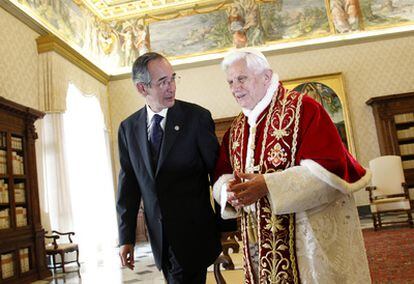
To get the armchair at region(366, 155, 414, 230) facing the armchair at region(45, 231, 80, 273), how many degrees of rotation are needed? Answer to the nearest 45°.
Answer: approximately 45° to its right

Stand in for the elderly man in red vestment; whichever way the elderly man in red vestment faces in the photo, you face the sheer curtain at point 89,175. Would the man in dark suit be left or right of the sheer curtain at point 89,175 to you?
left

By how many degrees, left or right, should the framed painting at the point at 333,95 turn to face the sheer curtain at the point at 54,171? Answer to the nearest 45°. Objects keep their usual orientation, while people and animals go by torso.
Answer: approximately 45° to its right

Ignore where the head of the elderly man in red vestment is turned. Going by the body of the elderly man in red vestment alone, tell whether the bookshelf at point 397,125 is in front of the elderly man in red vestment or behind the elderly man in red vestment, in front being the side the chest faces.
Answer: behind

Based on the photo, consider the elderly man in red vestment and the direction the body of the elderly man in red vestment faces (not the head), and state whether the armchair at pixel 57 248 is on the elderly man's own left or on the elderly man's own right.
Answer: on the elderly man's own right

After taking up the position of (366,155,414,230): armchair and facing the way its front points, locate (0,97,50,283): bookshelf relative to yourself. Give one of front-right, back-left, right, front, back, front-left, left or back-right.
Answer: front-right

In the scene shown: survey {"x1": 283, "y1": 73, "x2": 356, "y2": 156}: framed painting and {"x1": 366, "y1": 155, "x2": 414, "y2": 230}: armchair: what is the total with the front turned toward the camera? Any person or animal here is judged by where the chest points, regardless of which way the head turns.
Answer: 2

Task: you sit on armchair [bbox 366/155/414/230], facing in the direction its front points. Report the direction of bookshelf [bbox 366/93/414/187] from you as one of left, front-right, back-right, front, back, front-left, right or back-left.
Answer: back

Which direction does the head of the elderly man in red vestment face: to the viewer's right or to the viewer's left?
to the viewer's left

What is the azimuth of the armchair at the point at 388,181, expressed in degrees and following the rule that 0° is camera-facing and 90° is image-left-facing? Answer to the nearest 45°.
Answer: approximately 0°
